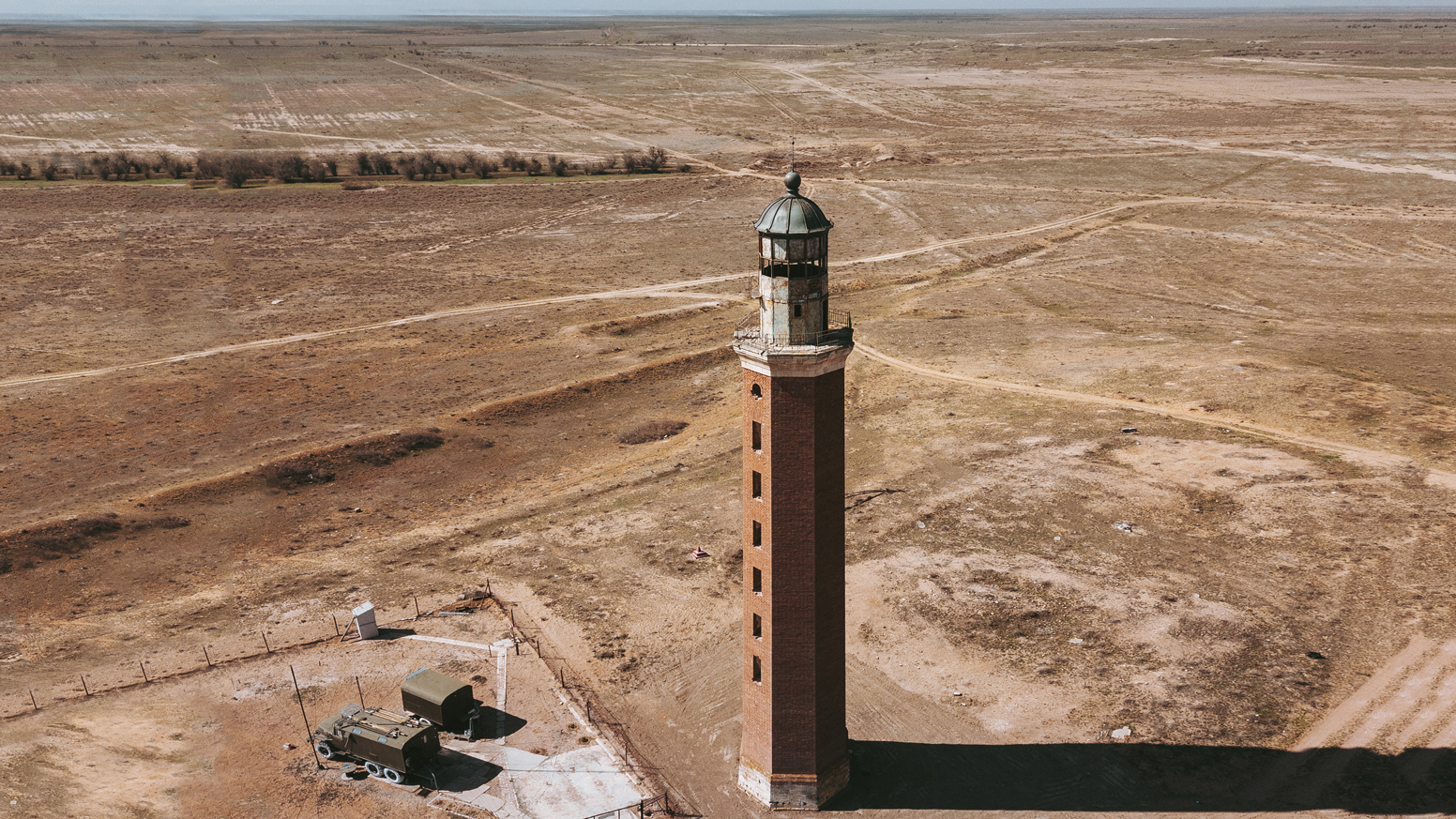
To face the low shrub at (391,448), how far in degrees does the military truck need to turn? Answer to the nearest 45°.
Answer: approximately 45° to its right

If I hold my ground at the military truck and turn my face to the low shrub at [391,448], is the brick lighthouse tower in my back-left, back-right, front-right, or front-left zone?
back-right

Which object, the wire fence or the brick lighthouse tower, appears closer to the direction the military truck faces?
the wire fence

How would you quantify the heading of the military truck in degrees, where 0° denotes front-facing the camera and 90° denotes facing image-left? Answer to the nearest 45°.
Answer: approximately 135°

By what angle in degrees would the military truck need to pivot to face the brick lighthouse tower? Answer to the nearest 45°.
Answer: approximately 180°

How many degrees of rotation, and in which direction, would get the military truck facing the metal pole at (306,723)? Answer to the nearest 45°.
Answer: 0° — it already faces it
